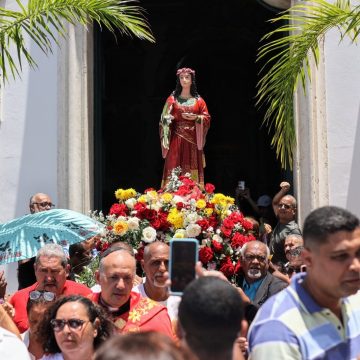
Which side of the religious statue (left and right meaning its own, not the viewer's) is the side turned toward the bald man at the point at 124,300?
front

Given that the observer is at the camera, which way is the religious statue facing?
facing the viewer

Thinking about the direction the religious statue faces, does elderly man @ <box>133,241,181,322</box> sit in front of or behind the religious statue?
in front

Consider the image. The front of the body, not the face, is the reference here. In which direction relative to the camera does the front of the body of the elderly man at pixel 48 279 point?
toward the camera

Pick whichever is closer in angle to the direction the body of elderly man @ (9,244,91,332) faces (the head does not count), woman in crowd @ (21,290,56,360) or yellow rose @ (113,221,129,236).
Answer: the woman in crowd

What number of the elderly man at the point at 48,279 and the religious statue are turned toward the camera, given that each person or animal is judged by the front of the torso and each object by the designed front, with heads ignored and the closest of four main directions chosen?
2
